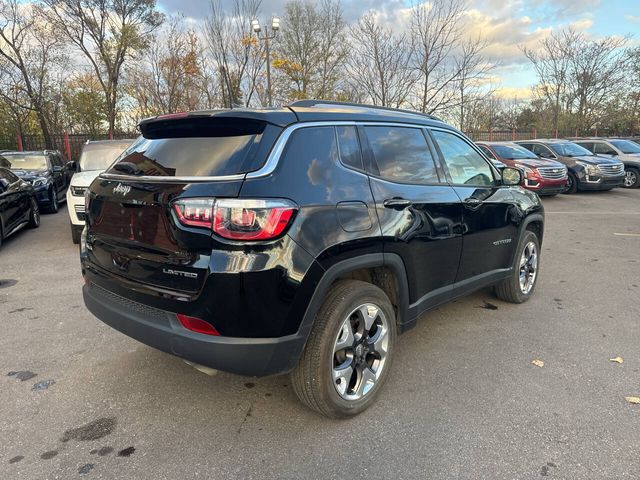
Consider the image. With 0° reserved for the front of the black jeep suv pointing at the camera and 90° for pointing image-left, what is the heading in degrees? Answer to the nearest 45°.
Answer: approximately 225°

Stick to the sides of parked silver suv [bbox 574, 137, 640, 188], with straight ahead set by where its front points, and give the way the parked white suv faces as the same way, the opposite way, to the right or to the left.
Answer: the same way

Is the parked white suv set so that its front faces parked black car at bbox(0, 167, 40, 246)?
no

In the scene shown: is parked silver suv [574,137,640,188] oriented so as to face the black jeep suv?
no

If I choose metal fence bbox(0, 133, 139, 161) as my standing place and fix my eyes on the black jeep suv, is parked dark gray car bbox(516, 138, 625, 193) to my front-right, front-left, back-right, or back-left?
front-left

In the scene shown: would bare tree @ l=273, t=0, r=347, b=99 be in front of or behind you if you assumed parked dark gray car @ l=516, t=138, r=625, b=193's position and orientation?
behind

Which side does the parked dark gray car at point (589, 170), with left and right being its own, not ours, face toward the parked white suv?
right

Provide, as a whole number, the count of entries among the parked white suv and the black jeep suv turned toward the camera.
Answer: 1

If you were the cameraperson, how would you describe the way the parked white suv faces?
facing the viewer

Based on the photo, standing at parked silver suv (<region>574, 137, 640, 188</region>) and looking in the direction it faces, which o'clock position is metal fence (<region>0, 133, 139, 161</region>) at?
The metal fence is roughly at 4 o'clock from the parked silver suv.

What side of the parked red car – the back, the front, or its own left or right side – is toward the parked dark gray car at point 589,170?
left

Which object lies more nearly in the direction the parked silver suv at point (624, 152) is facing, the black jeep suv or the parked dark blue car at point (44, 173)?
the black jeep suv

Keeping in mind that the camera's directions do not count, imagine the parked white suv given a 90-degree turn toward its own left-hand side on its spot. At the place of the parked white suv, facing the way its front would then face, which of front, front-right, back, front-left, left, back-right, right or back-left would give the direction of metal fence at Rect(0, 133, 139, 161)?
left

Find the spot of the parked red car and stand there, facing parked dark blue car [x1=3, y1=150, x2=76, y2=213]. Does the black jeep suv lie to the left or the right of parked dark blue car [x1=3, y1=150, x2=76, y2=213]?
left

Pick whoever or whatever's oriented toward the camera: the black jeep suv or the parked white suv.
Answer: the parked white suv

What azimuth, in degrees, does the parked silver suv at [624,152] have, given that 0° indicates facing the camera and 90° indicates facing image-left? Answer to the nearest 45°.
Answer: approximately 315°

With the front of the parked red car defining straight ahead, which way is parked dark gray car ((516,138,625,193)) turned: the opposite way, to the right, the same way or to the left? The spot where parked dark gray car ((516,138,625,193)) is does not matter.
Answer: the same way

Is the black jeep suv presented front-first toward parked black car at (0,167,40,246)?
no

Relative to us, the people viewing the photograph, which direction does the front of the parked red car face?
facing the viewer and to the right of the viewer
